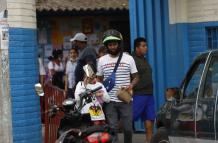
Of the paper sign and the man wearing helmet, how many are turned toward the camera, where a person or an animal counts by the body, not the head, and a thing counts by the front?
2

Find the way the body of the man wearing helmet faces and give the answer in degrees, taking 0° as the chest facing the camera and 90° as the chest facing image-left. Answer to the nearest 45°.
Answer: approximately 0°

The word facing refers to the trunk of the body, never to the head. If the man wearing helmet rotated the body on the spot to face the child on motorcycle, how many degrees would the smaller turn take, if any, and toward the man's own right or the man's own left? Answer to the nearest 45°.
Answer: approximately 45° to the man's own right

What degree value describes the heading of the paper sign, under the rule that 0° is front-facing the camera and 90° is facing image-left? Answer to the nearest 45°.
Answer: approximately 0°

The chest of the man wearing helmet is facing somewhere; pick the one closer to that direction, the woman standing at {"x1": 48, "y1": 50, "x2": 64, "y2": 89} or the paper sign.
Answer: the paper sign
